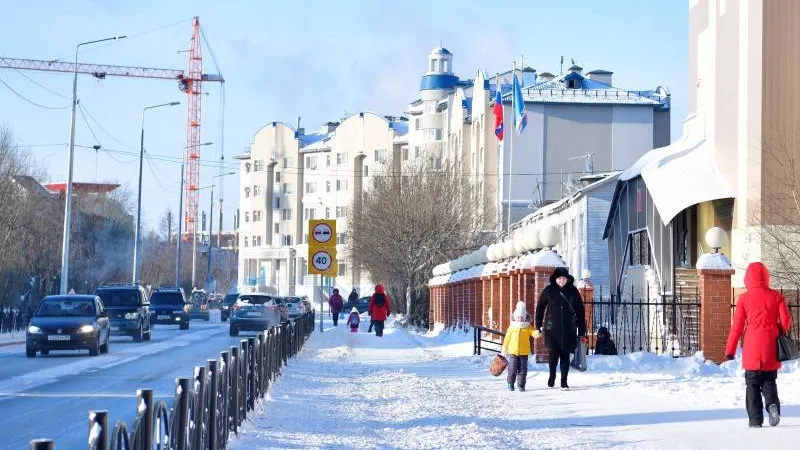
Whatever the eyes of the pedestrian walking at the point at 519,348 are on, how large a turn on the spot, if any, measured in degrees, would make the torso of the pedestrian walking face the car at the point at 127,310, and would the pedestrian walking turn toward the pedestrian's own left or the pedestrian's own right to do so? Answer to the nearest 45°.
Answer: approximately 135° to the pedestrian's own right

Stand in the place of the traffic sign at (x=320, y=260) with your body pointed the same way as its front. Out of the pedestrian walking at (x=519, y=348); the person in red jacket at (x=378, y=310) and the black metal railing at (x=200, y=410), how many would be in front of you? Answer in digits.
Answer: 2

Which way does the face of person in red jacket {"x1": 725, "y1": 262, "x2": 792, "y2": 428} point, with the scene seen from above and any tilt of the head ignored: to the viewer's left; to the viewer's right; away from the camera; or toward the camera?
away from the camera

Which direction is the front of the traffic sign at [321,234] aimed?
toward the camera

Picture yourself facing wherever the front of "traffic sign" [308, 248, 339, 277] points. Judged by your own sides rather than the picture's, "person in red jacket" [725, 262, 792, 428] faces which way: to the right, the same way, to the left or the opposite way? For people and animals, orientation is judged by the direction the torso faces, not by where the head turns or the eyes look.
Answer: the opposite way

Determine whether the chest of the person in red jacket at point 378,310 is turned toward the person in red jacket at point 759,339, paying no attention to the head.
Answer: no

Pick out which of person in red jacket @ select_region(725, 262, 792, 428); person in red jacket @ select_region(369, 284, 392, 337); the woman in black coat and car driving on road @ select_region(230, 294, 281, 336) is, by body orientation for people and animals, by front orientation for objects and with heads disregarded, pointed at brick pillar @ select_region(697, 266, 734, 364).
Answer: person in red jacket @ select_region(725, 262, 792, 428)

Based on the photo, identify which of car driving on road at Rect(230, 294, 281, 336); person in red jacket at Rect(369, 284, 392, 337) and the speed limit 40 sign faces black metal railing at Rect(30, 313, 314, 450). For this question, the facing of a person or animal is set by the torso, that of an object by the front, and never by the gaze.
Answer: the speed limit 40 sign

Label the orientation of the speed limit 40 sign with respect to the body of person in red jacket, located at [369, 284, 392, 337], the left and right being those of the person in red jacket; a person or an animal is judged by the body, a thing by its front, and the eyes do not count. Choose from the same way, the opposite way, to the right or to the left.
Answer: the opposite way

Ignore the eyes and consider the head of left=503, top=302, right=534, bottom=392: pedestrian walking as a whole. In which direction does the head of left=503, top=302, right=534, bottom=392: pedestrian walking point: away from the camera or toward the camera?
toward the camera

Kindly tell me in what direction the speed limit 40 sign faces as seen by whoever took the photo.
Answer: facing the viewer

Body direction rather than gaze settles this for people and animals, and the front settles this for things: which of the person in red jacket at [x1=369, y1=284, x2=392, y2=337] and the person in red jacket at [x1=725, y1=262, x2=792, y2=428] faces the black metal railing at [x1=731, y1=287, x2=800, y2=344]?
the person in red jacket at [x1=725, y1=262, x2=792, y2=428]

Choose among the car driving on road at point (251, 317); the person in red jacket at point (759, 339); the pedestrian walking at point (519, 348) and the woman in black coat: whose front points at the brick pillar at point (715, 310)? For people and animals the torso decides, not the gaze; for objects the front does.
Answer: the person in red jacket

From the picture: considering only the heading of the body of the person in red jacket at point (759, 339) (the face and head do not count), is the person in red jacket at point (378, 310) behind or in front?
in front

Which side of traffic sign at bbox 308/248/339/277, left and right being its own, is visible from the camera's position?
front

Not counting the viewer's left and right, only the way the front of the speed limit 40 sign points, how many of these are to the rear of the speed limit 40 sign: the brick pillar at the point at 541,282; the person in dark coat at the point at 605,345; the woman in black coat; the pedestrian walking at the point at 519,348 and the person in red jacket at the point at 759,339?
0

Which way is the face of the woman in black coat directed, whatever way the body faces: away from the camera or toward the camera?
toward the camera

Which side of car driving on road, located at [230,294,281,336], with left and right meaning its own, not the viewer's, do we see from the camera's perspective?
back

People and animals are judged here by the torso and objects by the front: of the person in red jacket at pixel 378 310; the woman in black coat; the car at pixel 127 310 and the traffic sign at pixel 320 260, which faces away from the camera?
the person in red jacket

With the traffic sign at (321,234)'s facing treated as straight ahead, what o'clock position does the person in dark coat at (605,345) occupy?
The person in dark coat is roughly at 11 o'clock from the traffic sign.
